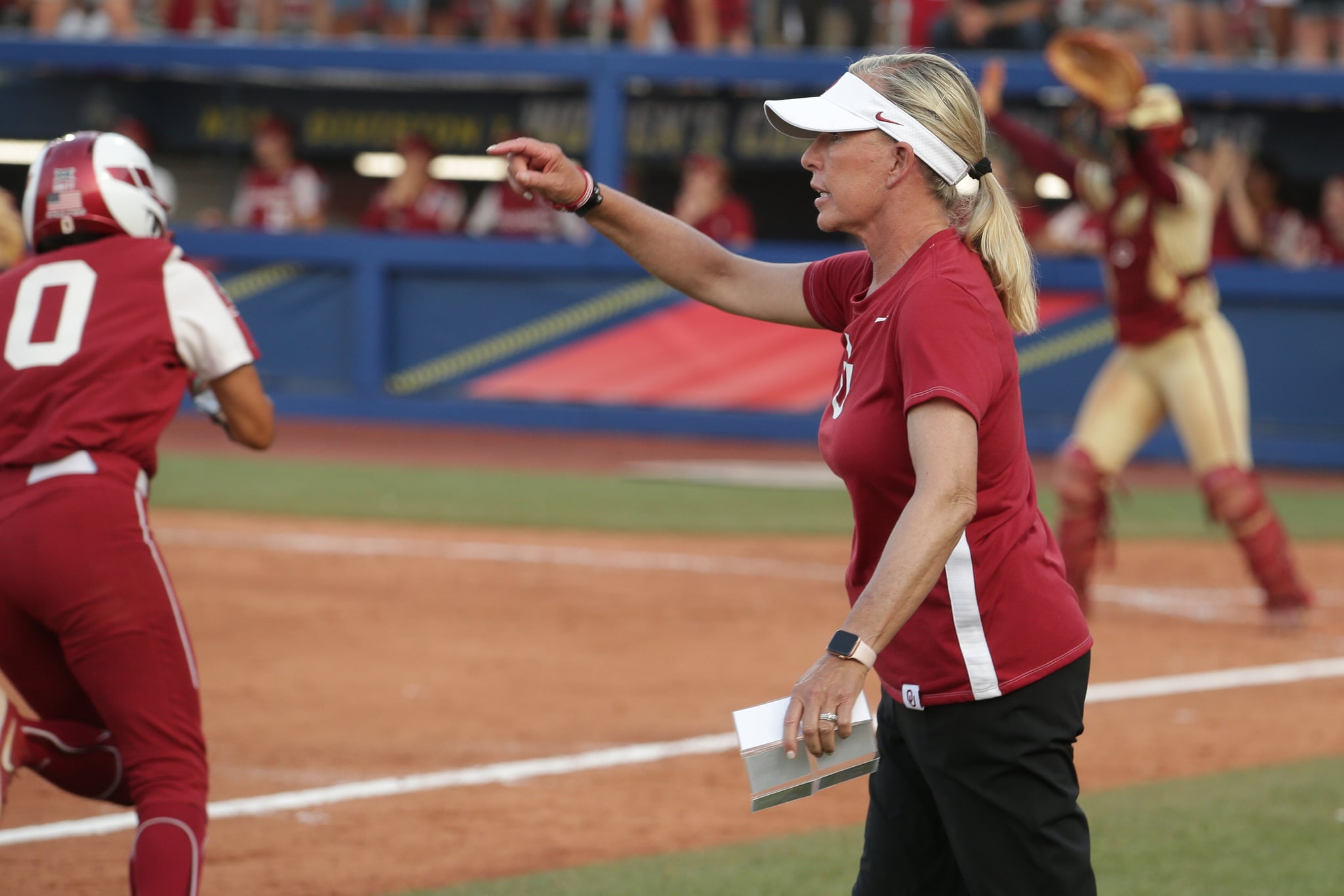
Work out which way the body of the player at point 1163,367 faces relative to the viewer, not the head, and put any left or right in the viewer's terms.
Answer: facing the viewer and to the left of the viewer

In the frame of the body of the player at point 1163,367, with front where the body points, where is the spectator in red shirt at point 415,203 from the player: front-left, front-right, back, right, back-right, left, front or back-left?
right

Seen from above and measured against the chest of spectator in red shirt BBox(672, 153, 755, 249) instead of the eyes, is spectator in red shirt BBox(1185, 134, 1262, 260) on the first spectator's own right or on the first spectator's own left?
on the first spectator's own left

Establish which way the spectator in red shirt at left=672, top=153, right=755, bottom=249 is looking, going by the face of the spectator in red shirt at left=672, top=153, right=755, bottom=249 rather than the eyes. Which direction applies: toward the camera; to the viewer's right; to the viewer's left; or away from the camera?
toward the camera

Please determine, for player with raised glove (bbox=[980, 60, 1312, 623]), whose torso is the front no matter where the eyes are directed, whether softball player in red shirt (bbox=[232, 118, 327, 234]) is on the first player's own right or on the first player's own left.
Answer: on the first player's own right

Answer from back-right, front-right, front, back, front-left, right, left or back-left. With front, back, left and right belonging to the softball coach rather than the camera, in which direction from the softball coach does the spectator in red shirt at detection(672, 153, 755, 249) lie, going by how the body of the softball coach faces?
right

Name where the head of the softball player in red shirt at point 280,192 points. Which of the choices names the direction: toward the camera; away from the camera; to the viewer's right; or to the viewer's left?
toward the camera

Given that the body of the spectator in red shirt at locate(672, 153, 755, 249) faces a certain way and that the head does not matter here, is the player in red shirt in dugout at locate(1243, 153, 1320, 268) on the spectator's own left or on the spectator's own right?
on the spectator's own left

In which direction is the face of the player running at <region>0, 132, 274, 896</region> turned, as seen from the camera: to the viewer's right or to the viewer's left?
to the viewer's right

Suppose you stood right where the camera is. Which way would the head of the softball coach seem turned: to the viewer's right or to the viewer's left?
to the viewer's left

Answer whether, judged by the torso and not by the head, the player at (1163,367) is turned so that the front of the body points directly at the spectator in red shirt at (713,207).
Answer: no

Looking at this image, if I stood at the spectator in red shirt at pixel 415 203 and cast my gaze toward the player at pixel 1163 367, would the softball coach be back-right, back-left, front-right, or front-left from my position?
front-right

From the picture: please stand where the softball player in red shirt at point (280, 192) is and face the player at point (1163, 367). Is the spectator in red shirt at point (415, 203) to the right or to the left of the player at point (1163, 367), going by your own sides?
left

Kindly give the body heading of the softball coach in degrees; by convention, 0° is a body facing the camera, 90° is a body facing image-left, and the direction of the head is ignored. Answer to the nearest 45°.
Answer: approximately 90°
